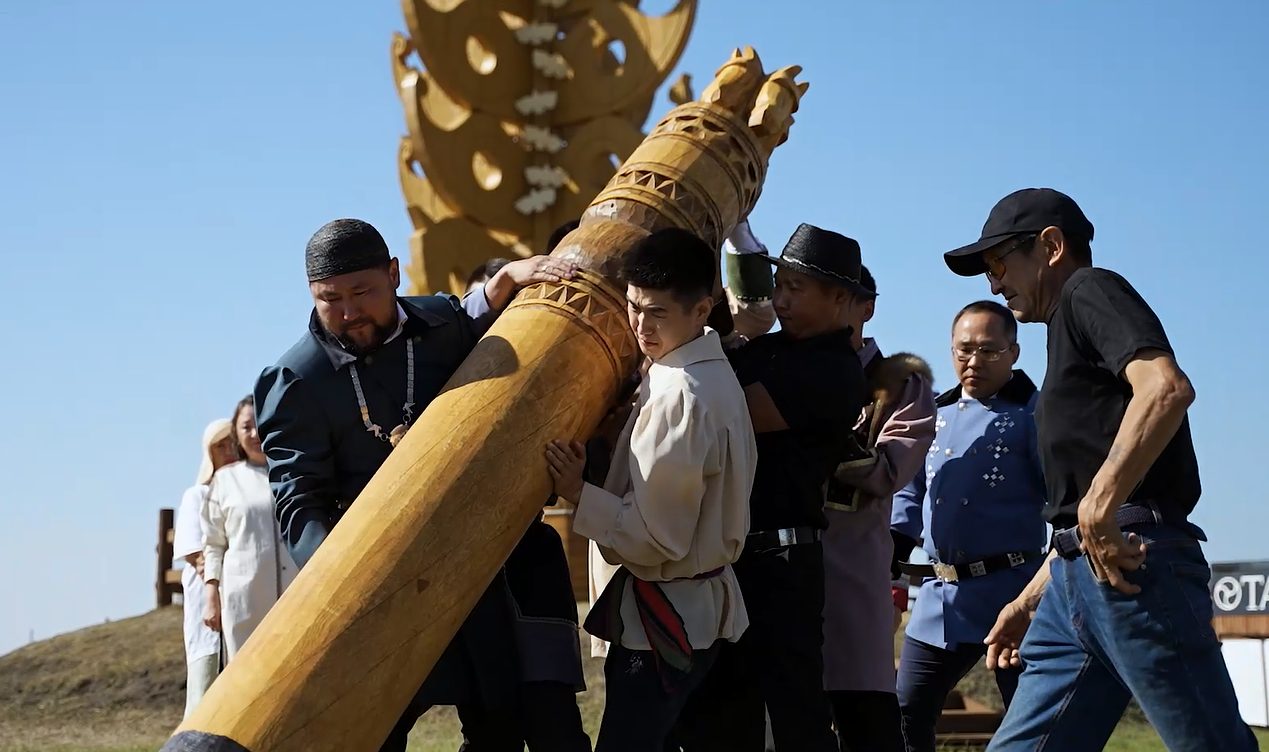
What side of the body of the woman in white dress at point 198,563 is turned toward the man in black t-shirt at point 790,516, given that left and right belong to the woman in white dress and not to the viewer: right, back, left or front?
front

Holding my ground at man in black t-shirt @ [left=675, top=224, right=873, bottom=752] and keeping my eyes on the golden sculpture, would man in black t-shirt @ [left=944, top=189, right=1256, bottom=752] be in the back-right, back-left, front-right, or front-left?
back-right

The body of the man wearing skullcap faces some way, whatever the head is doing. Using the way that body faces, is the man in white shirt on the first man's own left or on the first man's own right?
on the first man's own left

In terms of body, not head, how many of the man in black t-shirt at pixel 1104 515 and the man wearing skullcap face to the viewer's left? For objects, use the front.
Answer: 1

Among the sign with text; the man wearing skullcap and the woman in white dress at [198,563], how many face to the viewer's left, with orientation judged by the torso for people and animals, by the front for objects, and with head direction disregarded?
0

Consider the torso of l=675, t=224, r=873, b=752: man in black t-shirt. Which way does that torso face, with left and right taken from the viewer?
facing the viewer and to the left of the viewer

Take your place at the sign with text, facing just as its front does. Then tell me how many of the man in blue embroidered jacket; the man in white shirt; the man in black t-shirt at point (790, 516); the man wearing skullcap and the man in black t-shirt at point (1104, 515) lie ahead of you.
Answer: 5

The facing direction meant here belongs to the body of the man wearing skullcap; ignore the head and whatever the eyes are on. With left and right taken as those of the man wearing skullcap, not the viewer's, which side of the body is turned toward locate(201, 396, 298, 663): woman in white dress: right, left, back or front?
back

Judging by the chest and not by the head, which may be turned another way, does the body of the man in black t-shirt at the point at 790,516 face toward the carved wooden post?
yes

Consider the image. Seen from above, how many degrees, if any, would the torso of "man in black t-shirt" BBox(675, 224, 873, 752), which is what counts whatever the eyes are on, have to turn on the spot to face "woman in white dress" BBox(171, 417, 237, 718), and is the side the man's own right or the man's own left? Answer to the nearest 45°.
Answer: approximately 90° to the man's own right

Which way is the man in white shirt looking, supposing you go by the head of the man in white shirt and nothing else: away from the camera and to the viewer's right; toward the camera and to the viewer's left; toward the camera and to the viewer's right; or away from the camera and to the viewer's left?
toward the camera and to the viewer's left

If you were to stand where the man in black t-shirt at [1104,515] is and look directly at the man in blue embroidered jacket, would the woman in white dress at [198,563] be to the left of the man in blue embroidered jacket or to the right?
left

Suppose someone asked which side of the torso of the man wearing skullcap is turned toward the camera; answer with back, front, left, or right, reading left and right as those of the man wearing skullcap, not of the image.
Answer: front

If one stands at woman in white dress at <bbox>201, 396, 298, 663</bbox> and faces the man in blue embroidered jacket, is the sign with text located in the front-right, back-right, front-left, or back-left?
front-left

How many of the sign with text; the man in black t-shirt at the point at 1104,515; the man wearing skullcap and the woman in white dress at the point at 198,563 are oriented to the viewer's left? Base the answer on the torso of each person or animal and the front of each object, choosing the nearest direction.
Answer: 1

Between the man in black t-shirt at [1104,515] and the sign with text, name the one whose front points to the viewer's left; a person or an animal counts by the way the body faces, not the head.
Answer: the man in black t-shirt

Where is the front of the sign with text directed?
toward the camera

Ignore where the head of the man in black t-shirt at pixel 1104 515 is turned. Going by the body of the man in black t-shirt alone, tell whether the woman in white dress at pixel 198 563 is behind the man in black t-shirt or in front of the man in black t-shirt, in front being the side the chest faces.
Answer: in front

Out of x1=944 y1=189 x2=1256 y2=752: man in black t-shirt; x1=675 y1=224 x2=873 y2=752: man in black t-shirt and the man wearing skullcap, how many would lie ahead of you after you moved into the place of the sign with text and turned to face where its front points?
3
